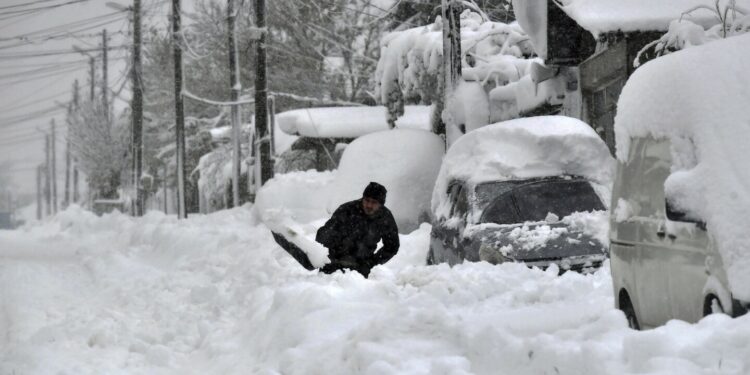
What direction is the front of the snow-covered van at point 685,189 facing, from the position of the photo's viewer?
facing the viewer and to the right of the viewer

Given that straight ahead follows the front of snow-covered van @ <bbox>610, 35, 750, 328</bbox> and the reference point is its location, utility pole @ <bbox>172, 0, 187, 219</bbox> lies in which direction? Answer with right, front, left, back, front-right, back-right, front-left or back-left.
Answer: back

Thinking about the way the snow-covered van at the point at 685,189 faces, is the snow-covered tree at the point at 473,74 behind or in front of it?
behind
